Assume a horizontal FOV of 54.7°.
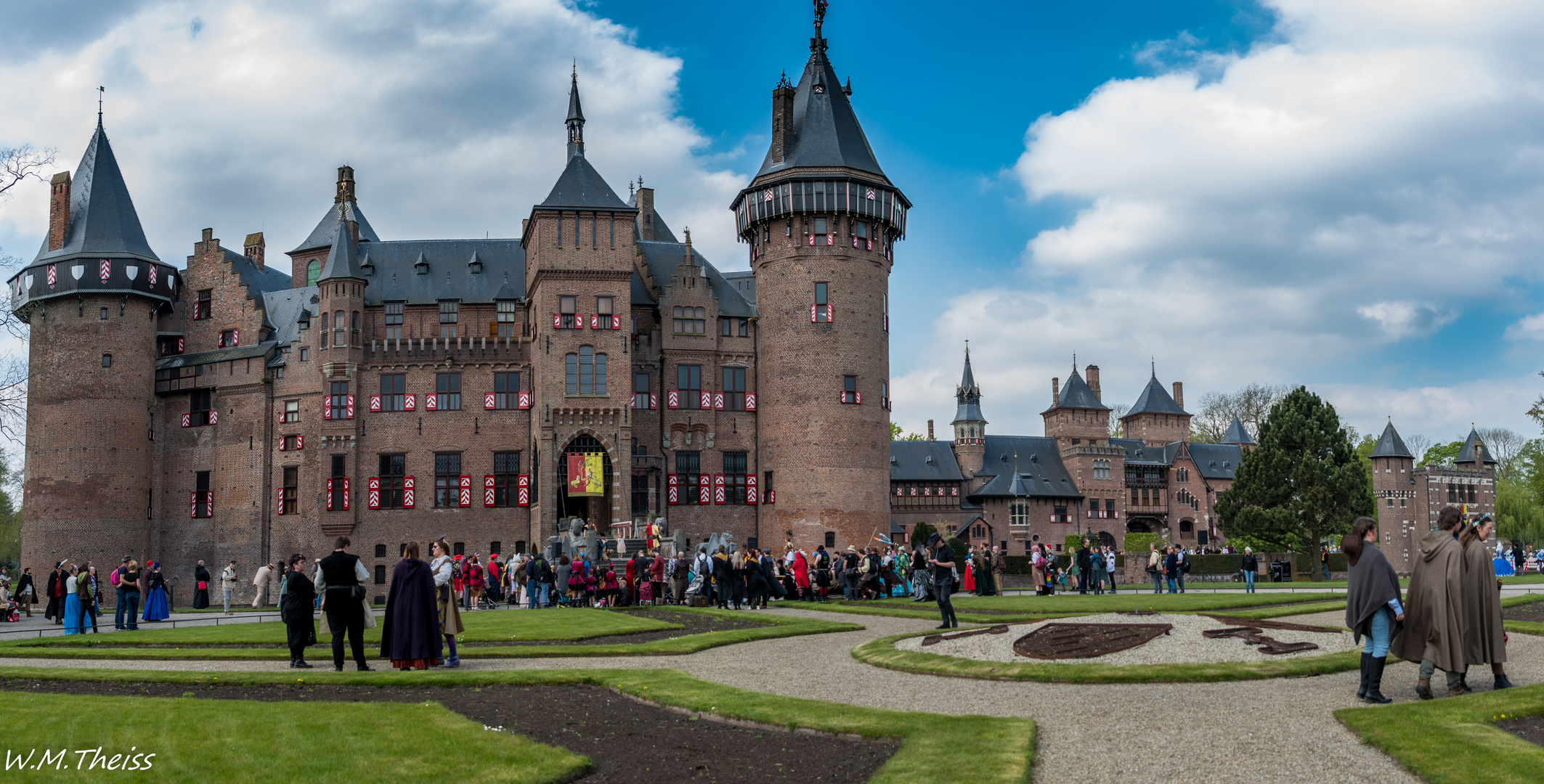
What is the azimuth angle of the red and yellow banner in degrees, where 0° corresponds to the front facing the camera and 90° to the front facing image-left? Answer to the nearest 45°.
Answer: approximately 0°

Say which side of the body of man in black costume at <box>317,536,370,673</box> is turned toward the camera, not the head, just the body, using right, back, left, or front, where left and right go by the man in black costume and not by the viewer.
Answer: back

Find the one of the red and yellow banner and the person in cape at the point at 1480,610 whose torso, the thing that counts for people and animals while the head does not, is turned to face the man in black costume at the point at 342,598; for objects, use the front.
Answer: the red and yellow banner

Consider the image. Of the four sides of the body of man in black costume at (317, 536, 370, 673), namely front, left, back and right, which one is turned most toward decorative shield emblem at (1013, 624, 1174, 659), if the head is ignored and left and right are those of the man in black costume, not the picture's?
right

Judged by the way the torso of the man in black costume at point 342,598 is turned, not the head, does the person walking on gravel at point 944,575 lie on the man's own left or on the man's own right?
on the man's own right

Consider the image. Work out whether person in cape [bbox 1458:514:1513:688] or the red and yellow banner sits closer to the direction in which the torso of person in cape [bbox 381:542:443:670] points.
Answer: the red and yellow banner

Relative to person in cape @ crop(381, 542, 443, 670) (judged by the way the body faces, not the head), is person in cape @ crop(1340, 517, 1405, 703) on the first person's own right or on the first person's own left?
on the first person's own right

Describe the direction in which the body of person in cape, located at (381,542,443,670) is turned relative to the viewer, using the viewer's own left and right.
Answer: facing away from the viewer

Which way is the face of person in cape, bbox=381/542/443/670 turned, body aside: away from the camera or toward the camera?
away from the camera

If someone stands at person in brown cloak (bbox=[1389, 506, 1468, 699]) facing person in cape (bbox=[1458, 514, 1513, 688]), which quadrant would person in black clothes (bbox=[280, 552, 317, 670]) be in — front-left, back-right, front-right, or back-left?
back-left
